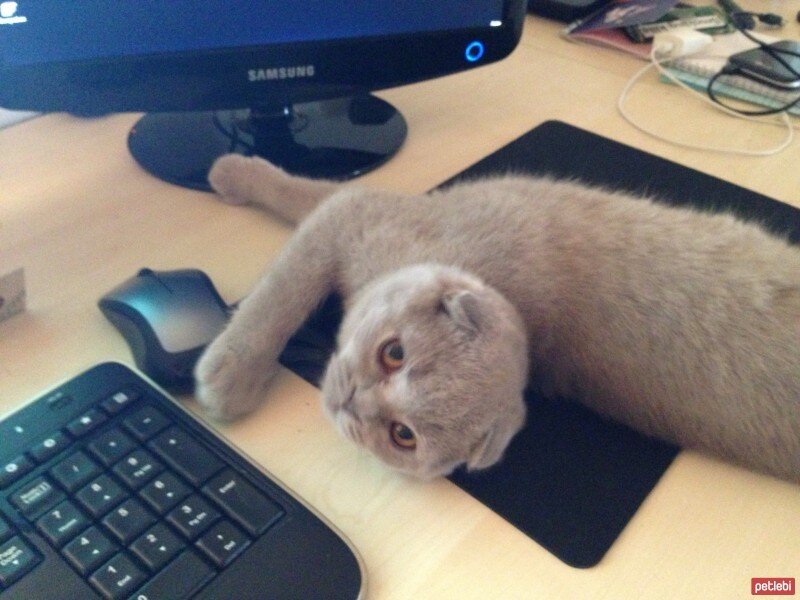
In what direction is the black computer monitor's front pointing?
toward the camera

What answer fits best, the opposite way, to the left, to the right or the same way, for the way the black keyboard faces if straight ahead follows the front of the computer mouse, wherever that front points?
the opposite way

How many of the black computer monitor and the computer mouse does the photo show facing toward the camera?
1

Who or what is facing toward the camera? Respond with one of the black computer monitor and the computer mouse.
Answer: the black computer monitor

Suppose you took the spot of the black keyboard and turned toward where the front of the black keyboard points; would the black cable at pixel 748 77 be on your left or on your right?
on your left

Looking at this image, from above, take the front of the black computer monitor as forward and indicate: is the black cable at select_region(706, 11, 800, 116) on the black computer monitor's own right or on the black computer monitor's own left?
on the black computer monitor's own left

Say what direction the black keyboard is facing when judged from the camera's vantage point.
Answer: facing the viewer and to the right of the viewer

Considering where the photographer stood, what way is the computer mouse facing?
facing away from the viewer and to the left of the viewer
